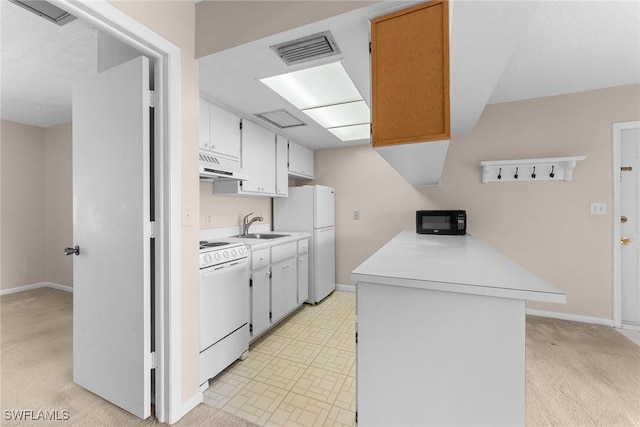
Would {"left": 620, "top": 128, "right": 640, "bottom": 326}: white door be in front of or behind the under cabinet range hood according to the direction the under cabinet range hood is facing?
in front

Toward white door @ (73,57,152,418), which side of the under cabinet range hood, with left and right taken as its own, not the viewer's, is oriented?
right

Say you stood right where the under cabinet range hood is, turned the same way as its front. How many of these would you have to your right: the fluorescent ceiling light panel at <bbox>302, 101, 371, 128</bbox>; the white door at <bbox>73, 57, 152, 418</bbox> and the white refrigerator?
1

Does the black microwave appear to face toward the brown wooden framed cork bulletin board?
yes

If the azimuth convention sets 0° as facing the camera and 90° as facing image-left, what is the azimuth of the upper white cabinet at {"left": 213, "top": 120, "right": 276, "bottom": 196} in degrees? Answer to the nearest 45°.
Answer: approximately 315°

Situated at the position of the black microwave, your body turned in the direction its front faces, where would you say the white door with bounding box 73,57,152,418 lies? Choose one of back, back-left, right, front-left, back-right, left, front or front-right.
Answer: front-right

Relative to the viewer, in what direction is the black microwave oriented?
toward the camera

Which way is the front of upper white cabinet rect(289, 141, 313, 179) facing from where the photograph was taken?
facing the viewer and to the right of the viewer

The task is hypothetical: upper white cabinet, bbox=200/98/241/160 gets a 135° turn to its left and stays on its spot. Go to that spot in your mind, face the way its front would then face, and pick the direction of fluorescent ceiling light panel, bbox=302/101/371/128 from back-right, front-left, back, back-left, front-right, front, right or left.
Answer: right

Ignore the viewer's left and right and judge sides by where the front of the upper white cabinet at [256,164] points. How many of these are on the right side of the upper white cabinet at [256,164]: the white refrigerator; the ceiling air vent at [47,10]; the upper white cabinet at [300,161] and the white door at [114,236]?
2

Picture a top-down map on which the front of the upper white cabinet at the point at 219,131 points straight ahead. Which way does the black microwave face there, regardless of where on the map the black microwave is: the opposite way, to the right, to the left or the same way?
to the right

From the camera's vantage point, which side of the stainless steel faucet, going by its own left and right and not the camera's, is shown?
right

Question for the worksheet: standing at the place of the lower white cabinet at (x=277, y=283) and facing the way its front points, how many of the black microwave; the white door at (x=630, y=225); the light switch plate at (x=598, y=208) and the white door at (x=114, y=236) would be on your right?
1

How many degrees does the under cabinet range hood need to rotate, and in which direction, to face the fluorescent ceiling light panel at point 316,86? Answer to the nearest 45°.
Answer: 0° — it already faces it

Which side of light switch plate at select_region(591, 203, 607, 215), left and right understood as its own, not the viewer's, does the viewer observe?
front

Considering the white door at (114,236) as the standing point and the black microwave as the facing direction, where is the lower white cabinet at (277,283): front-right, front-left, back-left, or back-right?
front-left

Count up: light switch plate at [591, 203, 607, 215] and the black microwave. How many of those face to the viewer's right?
0

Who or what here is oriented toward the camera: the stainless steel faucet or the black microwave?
the black microwave
